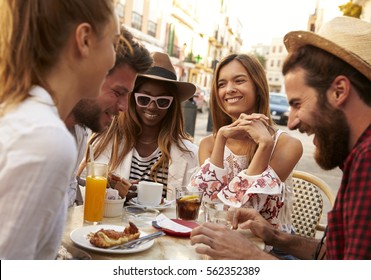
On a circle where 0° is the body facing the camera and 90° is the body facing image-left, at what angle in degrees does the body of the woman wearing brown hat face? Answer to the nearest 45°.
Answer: approximately 0°

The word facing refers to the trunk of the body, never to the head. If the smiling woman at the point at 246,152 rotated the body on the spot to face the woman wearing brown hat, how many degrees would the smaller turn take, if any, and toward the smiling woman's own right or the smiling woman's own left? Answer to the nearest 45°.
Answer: approximately 90° to the smiling woman's own right

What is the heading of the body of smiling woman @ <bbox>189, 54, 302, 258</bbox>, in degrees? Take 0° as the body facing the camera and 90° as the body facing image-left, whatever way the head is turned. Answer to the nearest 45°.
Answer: approximately 45°

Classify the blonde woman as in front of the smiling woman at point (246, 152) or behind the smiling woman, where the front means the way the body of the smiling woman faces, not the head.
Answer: in front

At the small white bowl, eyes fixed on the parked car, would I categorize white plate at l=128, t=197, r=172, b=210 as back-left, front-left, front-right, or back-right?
front-right

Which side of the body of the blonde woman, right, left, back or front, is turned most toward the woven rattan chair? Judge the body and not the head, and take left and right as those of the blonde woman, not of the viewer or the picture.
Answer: front

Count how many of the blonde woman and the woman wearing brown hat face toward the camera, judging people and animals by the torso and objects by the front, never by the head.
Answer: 1

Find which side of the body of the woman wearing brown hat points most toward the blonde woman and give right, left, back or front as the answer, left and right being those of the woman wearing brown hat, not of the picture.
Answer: front

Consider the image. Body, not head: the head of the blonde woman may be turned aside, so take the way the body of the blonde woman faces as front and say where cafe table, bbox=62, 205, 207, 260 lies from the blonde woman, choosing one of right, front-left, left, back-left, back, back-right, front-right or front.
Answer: front

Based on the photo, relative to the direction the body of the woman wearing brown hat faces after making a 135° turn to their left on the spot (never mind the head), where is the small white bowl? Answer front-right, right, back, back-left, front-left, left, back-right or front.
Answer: back-right

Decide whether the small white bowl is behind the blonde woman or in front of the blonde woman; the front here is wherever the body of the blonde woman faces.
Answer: in front

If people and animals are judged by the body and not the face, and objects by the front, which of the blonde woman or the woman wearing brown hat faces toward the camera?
the woman wearing brown hat

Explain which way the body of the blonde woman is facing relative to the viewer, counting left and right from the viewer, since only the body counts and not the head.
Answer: facing away from the viewer and to the right of the viewer

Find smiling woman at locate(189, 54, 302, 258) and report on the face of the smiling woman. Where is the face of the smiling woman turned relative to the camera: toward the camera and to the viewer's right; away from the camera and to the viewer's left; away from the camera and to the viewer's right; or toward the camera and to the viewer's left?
toward the camera and to the viewer's left

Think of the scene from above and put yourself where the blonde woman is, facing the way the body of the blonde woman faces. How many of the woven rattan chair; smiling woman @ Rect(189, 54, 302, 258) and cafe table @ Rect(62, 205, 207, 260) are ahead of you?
3
